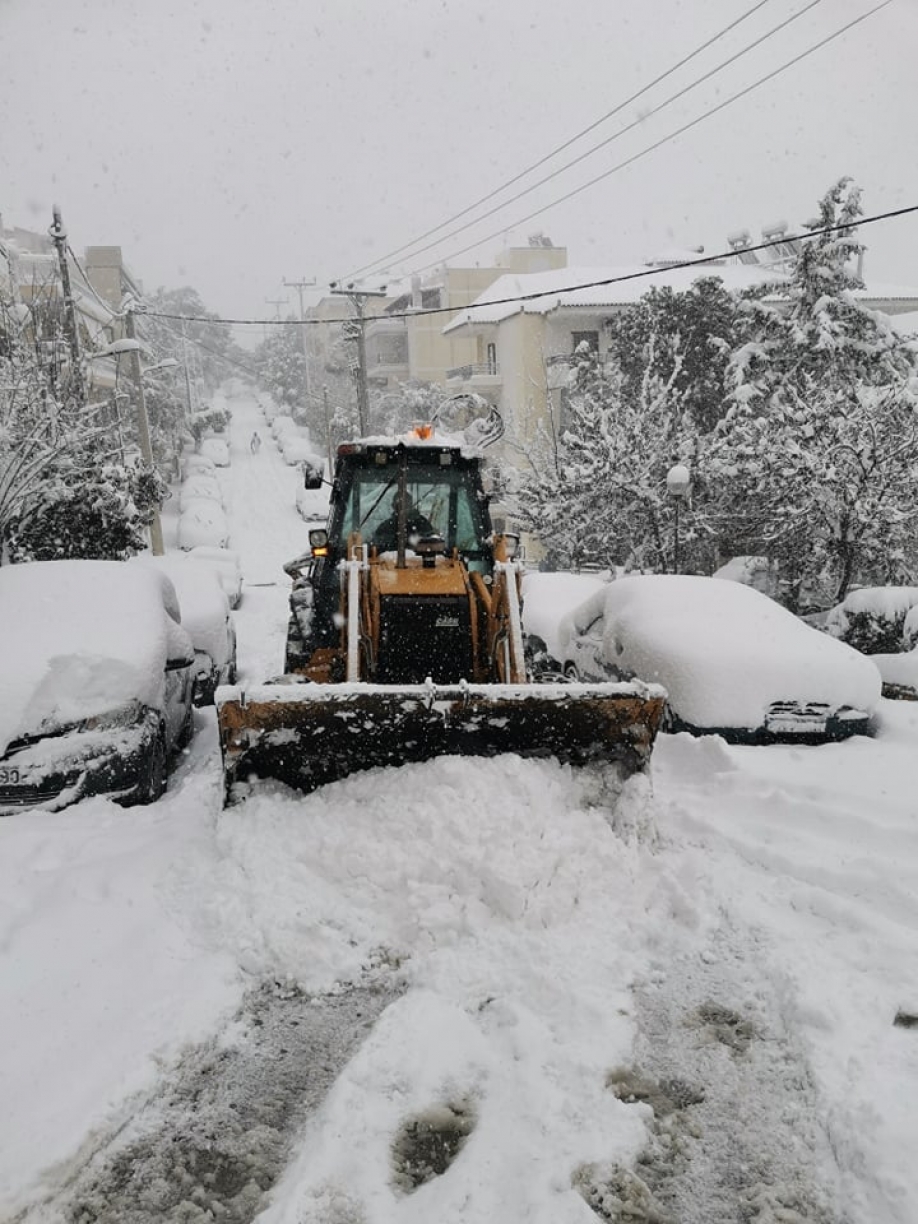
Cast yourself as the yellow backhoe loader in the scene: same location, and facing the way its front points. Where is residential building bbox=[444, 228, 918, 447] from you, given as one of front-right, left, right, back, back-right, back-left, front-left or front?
back

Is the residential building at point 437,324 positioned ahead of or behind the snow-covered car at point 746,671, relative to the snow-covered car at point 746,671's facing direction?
behind

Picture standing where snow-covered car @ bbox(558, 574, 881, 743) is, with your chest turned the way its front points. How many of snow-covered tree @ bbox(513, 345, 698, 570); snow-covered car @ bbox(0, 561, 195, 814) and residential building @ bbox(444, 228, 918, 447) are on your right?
1

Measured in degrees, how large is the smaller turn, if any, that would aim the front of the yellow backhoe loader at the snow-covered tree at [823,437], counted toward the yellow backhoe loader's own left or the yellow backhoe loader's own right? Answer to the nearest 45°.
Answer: approximately 135° to the yellow backhoe loader's own left

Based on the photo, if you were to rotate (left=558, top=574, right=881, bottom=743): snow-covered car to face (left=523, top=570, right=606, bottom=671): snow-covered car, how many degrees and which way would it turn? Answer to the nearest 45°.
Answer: approximately 180°

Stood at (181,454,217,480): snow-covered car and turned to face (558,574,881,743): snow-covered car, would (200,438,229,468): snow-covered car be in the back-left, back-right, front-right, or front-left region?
back-left

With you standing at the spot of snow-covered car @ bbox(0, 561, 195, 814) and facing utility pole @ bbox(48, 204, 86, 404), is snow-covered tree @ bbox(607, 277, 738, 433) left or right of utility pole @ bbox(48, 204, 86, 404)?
right

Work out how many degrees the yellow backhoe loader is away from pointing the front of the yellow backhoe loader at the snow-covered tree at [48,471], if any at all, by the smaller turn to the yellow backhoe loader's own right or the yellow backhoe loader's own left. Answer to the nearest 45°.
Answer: approximately 135° to the yellow backhoe loader's own right

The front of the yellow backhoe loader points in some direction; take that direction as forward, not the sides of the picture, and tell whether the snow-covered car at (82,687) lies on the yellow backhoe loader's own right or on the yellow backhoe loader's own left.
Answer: on the yellow backhoe loader's own right

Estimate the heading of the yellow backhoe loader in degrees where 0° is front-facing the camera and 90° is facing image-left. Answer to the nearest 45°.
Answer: approximately 0°

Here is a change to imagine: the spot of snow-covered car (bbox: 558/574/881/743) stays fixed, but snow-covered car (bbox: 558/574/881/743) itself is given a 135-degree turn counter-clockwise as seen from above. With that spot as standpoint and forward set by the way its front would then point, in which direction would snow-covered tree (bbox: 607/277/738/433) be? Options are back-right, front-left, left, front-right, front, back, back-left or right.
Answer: front
